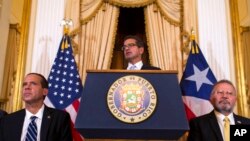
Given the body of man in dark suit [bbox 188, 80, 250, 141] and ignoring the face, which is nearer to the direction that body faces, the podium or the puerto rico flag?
the podium

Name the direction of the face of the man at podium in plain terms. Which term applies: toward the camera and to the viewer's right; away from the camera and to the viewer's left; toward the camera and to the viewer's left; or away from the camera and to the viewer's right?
toward the camera and to the viewer's left

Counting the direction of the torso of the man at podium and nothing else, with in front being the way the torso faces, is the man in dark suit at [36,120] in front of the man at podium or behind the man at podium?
in front

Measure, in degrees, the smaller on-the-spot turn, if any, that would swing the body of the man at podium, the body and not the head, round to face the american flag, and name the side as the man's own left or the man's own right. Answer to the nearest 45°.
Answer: approximately 90° to the man's own right

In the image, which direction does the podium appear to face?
toward the camera

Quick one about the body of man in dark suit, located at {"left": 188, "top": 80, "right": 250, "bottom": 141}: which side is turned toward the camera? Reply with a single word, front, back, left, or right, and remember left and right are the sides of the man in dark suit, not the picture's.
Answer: front

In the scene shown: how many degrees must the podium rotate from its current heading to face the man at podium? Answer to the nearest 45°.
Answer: approximately 180°

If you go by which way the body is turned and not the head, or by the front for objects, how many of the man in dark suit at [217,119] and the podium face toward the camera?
2

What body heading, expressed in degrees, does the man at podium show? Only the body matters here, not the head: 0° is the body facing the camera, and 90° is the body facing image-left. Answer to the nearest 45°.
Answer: approximately 45°

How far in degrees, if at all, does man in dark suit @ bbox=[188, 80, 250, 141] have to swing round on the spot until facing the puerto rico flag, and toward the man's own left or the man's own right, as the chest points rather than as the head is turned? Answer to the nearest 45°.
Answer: approximately 180°
